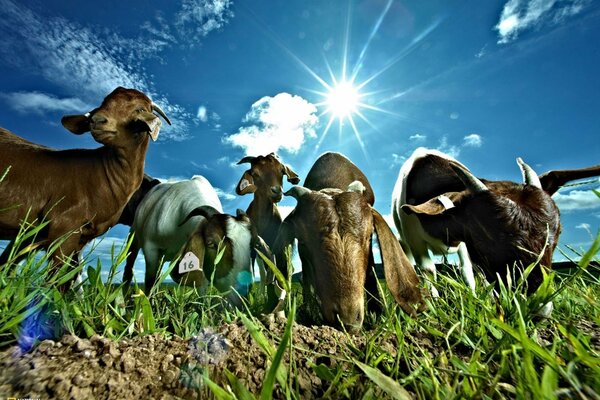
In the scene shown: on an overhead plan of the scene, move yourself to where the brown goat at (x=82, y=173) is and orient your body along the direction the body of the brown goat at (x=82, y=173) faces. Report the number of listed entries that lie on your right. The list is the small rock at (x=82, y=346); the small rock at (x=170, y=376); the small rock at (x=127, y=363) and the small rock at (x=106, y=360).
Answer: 4

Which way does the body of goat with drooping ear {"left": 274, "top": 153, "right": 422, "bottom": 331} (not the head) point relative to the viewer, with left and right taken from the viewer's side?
facing the viewer

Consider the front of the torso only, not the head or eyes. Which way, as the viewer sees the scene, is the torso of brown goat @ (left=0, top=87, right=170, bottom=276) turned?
to the viewer's right

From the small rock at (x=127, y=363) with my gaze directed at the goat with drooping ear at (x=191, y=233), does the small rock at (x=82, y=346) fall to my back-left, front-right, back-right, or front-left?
front-left

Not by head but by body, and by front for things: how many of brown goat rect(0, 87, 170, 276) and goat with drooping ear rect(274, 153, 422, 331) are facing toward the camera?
1

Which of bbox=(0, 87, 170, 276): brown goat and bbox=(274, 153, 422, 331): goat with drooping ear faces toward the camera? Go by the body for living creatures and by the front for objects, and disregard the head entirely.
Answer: the goat with drooping ear

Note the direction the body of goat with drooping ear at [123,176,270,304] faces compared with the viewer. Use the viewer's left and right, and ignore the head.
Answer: facing the viewer and to the right of the viewer

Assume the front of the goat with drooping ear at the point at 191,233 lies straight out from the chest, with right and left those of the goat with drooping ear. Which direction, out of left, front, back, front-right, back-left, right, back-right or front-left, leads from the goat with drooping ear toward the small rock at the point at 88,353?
front-right

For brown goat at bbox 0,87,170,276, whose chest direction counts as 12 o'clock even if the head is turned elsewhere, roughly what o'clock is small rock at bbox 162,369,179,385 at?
The small rock is roughly at 3 o'clock from the brown goat.

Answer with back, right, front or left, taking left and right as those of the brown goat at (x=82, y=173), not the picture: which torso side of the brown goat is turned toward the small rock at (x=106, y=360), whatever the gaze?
right

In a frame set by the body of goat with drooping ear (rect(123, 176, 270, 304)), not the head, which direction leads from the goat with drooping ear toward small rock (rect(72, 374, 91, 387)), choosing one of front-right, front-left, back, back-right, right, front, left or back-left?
front-right
